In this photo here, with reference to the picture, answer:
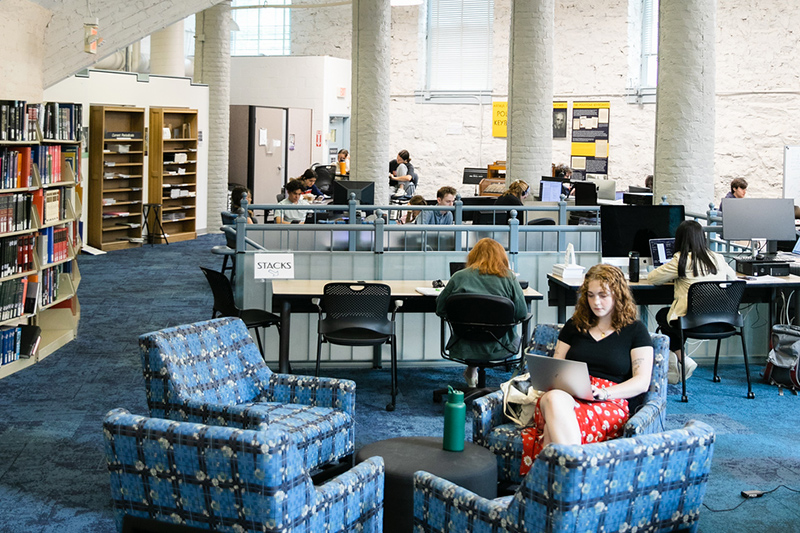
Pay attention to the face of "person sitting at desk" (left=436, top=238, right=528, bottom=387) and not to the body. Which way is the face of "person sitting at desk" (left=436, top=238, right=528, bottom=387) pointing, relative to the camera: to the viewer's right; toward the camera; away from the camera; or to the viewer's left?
away from the camera

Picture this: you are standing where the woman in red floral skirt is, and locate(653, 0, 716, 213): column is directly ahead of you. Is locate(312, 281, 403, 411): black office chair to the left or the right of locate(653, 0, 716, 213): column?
left

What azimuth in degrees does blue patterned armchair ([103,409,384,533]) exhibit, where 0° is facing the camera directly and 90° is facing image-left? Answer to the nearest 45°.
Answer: approximately 225°

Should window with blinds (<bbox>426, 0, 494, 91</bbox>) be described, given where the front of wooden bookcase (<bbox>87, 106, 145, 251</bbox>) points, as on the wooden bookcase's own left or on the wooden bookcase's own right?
on the wooden bookcase's own left

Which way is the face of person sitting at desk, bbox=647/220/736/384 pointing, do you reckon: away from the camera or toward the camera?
away from the camera

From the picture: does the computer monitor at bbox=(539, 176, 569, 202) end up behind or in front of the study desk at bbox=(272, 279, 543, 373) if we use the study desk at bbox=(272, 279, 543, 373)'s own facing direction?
behind

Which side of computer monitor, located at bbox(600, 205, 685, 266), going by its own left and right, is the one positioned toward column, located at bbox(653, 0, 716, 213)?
back

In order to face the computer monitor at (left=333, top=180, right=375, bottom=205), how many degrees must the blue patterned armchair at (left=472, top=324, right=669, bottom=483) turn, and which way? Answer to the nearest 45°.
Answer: approximately 135° to its right

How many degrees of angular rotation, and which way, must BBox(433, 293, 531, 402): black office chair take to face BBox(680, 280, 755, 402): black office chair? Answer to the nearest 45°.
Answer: approximately 45° to its right

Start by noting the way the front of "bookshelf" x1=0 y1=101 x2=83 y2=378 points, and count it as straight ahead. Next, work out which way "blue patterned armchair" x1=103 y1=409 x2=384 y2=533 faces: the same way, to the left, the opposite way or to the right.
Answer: to the left
